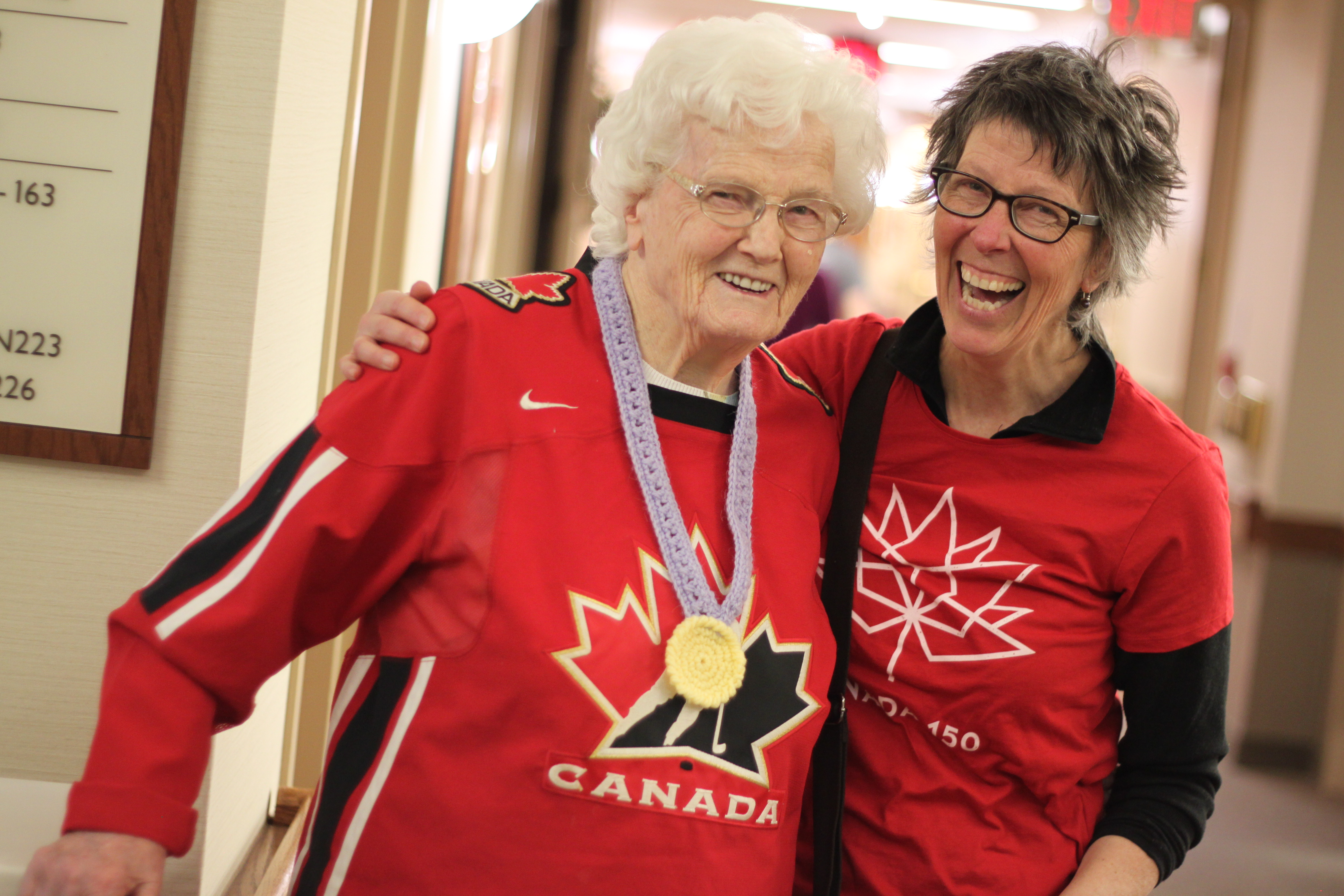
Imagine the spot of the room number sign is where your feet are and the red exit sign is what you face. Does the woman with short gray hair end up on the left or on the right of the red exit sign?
right

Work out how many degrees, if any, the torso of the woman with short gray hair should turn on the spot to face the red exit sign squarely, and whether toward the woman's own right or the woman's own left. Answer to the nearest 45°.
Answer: approximately 135° to the woman's own right

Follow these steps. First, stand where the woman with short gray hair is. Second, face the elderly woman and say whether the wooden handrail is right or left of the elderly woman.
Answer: right

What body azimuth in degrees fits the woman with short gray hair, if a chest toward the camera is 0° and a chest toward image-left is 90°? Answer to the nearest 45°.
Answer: approximately 45°

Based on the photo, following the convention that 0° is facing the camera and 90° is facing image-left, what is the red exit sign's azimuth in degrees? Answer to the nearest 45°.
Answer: approximately 0°

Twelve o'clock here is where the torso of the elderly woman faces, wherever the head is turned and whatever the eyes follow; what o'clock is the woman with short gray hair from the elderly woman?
The woman with short gray hair is roughly at 10 o'clock from the elderly woman.
